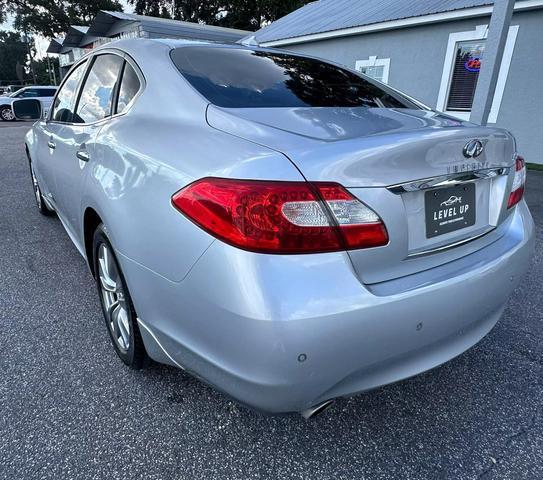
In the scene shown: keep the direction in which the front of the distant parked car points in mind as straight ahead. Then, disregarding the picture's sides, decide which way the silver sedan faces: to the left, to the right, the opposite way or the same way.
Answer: to the right

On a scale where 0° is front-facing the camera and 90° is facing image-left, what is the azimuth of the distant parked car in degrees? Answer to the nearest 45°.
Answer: approximately 90°

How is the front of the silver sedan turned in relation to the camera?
facing away from the viewer and to the left of the viewer

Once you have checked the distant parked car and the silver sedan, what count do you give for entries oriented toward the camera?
0

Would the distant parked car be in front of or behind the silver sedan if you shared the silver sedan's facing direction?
in front

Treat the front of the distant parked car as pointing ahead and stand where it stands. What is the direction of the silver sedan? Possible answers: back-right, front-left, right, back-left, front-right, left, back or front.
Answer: left
